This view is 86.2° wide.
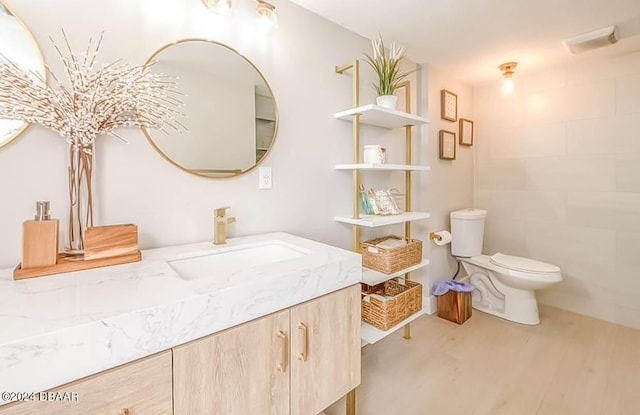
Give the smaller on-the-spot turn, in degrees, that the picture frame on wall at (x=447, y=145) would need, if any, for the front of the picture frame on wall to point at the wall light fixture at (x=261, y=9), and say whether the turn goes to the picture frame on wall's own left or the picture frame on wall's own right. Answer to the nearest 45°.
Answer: approximately 90° to the picture frame on wall's own right

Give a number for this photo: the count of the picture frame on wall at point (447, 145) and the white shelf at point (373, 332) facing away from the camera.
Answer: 0

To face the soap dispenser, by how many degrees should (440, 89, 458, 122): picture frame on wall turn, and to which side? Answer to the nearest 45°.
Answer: approximately 90° to its right

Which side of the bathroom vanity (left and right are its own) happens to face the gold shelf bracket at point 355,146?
left

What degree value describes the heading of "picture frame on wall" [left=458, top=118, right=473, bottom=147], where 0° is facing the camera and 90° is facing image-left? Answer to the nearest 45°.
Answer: approximately 315°

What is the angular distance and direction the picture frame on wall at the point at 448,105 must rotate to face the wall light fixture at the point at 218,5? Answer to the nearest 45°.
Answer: approximately 90° to its right

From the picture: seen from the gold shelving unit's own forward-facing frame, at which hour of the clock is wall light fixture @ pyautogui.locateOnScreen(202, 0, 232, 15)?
The wall light fixture is roughly at 3 o'clock from the gold shelving unit.

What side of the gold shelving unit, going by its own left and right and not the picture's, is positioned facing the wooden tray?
right

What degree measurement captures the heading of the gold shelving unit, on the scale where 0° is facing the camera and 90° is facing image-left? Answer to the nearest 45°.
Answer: approximately 315°

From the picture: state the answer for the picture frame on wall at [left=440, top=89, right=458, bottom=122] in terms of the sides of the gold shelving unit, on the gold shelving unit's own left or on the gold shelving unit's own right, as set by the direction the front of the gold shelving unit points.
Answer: on the gold shelving unit's own left

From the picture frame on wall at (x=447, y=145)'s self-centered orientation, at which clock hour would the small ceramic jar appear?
The small ceramic jar is roughly at 2 o'clock from the picture frame on wall.

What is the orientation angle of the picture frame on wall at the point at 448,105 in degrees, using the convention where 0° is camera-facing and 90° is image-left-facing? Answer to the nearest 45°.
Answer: approximately 315°
